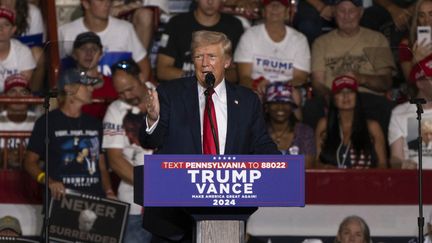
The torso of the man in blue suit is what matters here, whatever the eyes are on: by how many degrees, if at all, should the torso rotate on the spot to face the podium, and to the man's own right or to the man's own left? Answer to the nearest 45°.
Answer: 0° — they already face it

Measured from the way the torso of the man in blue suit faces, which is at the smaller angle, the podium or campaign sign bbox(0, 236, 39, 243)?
the podium

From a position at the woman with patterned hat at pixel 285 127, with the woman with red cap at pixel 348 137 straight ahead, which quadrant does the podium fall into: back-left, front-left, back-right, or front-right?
back-right

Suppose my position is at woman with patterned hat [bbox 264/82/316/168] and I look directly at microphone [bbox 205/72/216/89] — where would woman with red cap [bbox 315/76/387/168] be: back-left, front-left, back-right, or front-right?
back-left

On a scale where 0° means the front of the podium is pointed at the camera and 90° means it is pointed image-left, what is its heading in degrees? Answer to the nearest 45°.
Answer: approximately 0°

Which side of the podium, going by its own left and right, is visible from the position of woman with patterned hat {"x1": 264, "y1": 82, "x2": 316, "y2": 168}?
back
